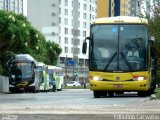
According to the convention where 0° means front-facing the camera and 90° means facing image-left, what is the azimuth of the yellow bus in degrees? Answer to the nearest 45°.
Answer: approximately 0°
